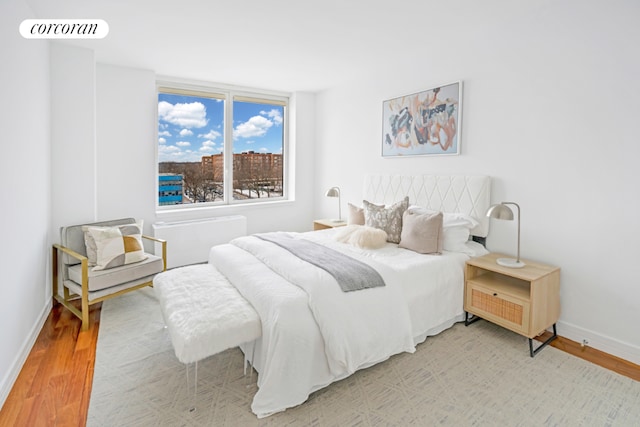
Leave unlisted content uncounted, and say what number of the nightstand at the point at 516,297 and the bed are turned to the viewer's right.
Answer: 0

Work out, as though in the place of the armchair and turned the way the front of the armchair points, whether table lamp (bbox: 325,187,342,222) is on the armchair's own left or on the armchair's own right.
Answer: on the armchair's own left

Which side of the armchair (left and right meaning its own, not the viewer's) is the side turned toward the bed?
front

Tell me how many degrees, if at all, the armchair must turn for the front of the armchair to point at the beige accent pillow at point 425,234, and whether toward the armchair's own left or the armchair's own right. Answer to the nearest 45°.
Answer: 0° — it already faces it

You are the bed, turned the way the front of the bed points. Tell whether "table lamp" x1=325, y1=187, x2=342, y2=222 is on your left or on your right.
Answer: on your right

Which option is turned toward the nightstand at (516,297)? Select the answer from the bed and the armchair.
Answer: the armchair

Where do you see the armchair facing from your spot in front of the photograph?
facing the viewer and to the right of the viewer

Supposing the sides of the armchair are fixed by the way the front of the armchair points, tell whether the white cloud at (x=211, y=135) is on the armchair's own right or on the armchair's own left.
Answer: on the armchair's own left

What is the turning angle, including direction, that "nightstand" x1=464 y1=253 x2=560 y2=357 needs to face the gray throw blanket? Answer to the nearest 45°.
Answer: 0° — it already faces it

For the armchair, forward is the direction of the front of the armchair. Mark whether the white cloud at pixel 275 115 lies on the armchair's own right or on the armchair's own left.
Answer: on the armchair's own left
